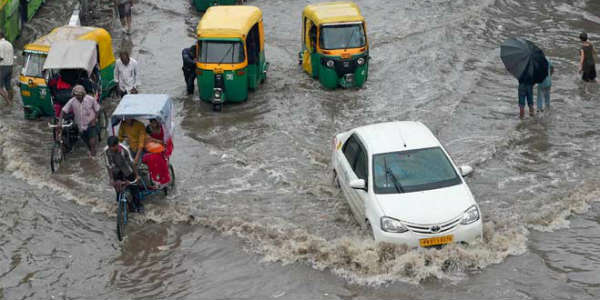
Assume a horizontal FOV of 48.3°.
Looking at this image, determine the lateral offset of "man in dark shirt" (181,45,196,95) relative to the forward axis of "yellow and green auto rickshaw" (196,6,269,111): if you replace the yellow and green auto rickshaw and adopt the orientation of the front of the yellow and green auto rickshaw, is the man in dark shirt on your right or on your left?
on your right

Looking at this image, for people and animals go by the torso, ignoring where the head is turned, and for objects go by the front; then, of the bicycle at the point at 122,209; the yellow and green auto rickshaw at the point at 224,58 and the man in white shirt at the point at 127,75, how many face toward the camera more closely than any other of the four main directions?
3

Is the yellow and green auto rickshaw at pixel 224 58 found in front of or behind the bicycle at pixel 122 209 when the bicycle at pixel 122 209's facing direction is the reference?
behind

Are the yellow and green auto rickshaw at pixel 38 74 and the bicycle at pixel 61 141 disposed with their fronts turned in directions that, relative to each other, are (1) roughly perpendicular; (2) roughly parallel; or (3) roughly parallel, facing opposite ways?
roughly parallel

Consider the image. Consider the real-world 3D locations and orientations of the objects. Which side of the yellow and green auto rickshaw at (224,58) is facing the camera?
front

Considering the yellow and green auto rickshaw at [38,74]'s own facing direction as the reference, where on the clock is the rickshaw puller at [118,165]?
The rickshaw puller is roughly at 10 o'clock from the yellow and green auto rickshaw.

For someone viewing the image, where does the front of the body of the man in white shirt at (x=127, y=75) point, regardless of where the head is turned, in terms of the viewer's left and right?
facing the viewer

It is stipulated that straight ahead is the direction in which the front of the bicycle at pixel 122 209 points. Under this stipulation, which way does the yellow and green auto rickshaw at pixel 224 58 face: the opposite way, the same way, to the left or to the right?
the same way

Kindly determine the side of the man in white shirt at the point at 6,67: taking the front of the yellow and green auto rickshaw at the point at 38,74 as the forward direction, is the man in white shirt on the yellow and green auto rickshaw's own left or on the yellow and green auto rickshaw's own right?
on the yellow and green auto rickshaw's own right

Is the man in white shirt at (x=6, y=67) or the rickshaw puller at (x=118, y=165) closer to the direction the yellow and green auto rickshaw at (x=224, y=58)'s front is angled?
the rickshaw puller

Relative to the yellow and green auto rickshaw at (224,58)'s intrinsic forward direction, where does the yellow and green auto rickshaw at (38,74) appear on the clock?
the yellow and green auto rickshaw at (38,74) is roughly at 3 o'clock from the yellow and green auto rickshaw at (224,58).

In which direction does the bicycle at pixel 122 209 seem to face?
toward the camera

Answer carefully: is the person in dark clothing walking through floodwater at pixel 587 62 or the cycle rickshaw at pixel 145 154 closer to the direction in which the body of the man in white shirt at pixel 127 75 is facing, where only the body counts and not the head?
the cycle rickshaw

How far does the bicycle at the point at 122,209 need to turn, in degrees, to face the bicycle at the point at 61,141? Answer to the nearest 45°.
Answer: approximately 180°

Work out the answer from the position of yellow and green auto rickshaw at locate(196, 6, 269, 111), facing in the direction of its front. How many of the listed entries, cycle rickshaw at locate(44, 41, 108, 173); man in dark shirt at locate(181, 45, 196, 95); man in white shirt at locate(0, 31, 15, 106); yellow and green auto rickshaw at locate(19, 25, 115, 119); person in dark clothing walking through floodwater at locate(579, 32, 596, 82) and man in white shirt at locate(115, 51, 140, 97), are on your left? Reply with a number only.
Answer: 1

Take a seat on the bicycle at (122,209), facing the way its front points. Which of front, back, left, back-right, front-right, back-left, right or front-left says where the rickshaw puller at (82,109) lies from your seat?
back

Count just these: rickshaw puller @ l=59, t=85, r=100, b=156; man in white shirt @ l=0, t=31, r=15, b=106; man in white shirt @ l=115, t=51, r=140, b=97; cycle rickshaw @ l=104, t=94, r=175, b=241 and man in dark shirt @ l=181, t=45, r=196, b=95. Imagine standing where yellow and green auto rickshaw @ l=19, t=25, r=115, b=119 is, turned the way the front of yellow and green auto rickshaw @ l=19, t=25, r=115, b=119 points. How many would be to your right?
1

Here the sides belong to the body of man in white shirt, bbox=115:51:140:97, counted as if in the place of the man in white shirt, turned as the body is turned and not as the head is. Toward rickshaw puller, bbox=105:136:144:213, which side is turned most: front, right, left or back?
front

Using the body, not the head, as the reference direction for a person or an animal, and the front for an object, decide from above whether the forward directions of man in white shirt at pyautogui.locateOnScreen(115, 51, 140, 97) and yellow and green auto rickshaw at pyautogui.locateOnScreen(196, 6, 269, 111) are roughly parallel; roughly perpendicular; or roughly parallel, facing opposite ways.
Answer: roughly parallel

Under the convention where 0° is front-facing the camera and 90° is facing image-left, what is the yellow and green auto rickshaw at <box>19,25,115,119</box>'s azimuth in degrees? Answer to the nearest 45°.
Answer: approximately 45°

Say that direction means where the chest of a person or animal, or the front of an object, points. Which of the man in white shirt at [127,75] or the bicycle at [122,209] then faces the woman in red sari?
the man in white shirt
